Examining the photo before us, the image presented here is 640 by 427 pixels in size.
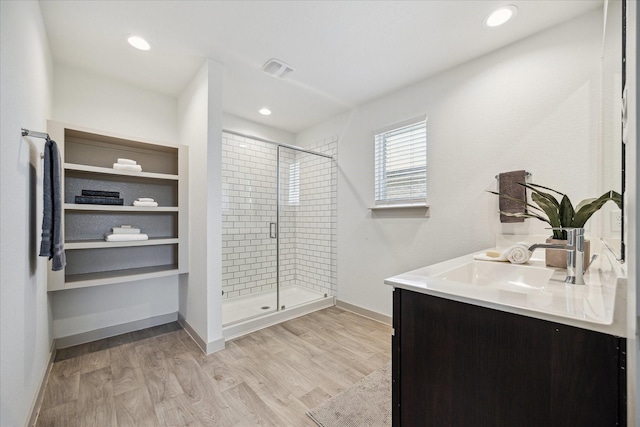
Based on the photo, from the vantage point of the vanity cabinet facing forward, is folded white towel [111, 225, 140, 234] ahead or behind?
ahead

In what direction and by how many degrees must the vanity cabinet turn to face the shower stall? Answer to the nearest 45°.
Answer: approximately 45° to its right

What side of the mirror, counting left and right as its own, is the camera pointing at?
left

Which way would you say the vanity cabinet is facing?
to the viewer's left

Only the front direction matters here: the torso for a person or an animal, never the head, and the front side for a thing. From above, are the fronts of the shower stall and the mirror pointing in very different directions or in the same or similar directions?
very different directions

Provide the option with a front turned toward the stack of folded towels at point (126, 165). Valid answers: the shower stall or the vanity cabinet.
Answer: the vanity cabinet

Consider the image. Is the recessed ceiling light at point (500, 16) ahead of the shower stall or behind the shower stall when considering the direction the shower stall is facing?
ahead

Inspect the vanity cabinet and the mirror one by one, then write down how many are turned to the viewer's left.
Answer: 2

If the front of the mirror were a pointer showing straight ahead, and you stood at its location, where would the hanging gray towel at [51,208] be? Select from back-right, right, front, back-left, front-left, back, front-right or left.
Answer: front-left
